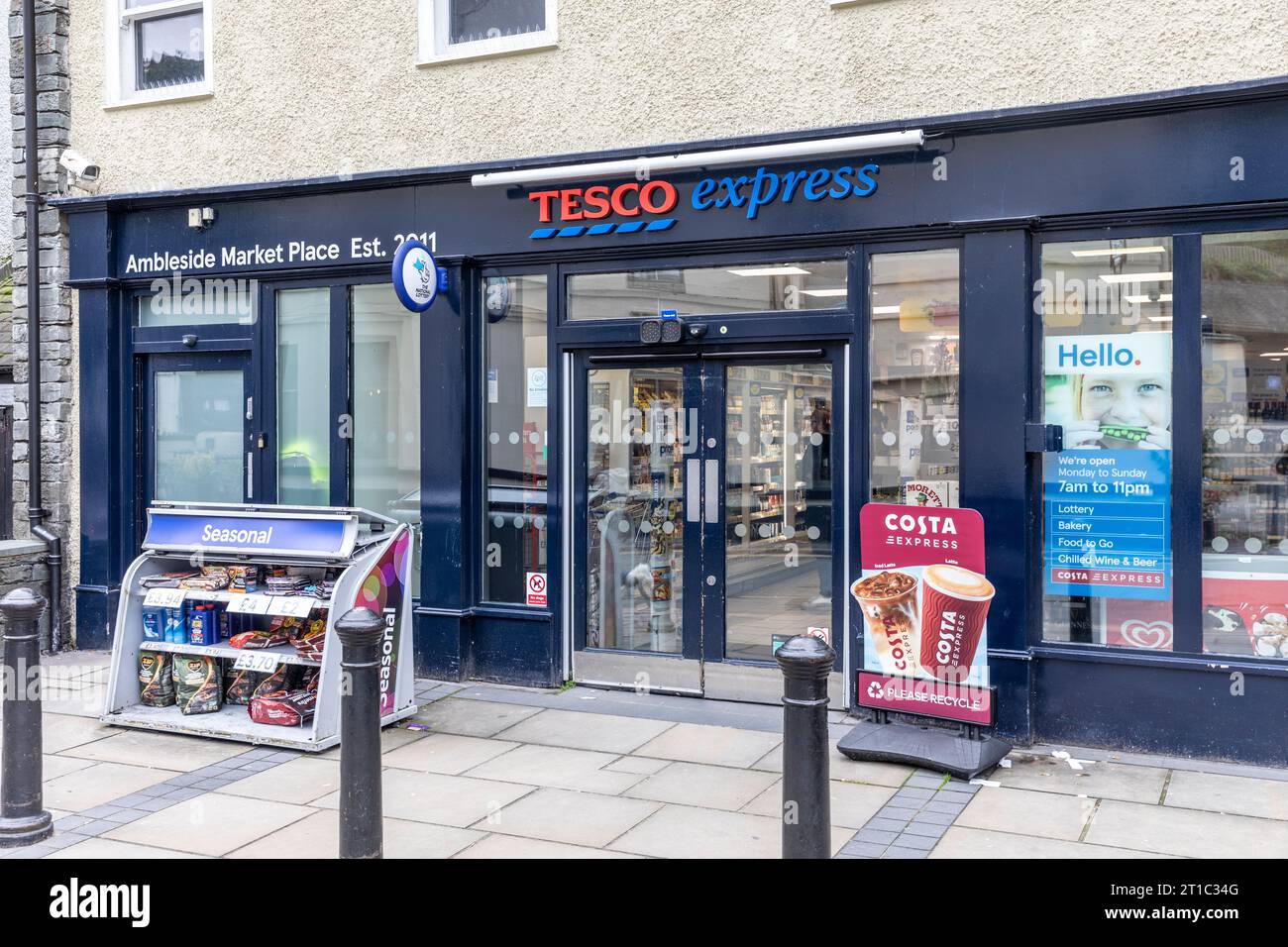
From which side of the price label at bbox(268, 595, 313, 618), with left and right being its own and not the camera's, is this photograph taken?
front

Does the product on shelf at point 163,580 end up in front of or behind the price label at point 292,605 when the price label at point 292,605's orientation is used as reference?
behind

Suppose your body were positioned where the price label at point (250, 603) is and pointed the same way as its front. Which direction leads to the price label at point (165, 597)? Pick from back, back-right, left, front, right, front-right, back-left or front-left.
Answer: back-right

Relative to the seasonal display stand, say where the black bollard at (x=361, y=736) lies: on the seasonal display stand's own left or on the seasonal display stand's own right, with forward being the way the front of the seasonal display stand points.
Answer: on the seasonal display stand's own left

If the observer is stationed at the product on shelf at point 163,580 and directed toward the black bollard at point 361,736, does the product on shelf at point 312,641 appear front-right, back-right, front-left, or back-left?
front-left

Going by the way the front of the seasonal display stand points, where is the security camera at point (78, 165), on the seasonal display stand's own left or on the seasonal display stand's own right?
on the seasonal display stand's own right

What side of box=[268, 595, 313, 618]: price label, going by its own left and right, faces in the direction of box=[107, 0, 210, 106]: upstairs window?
back

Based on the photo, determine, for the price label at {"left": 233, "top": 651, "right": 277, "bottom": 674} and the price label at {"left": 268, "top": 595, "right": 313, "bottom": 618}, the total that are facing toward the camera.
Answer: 2

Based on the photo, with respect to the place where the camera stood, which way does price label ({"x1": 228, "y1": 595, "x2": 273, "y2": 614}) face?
facing the viewer

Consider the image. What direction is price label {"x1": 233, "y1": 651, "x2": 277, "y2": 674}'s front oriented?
toward the camera

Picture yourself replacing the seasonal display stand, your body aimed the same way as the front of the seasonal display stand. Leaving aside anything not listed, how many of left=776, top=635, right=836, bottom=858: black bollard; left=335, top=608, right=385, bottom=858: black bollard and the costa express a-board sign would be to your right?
0
